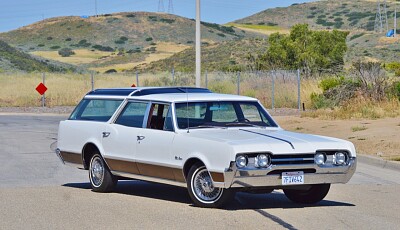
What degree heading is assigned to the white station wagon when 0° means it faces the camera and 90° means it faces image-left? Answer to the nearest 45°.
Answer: approximately 315°

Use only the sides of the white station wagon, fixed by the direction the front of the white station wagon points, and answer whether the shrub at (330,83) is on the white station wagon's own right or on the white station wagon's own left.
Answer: on the white station wagon's own left
